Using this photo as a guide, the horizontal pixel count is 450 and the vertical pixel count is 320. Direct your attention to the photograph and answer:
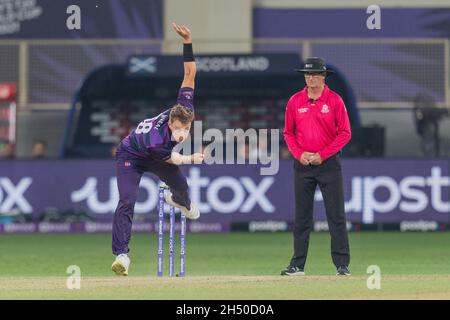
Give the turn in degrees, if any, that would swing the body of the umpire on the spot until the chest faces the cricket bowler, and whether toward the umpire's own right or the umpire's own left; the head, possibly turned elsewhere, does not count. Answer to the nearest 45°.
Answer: approximately 90° to the umpire's own right

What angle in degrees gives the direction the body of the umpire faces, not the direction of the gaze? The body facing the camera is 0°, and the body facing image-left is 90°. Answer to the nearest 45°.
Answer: approximately 0°
